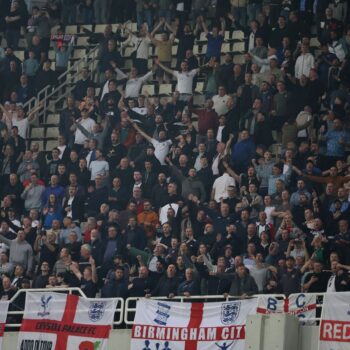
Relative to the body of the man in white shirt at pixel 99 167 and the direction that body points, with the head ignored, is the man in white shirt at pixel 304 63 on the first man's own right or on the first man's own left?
on the first man's own left

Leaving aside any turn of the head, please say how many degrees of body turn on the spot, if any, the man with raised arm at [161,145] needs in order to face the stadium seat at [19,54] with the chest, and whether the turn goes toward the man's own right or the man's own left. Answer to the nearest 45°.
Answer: approximately 135° to the man's own right
